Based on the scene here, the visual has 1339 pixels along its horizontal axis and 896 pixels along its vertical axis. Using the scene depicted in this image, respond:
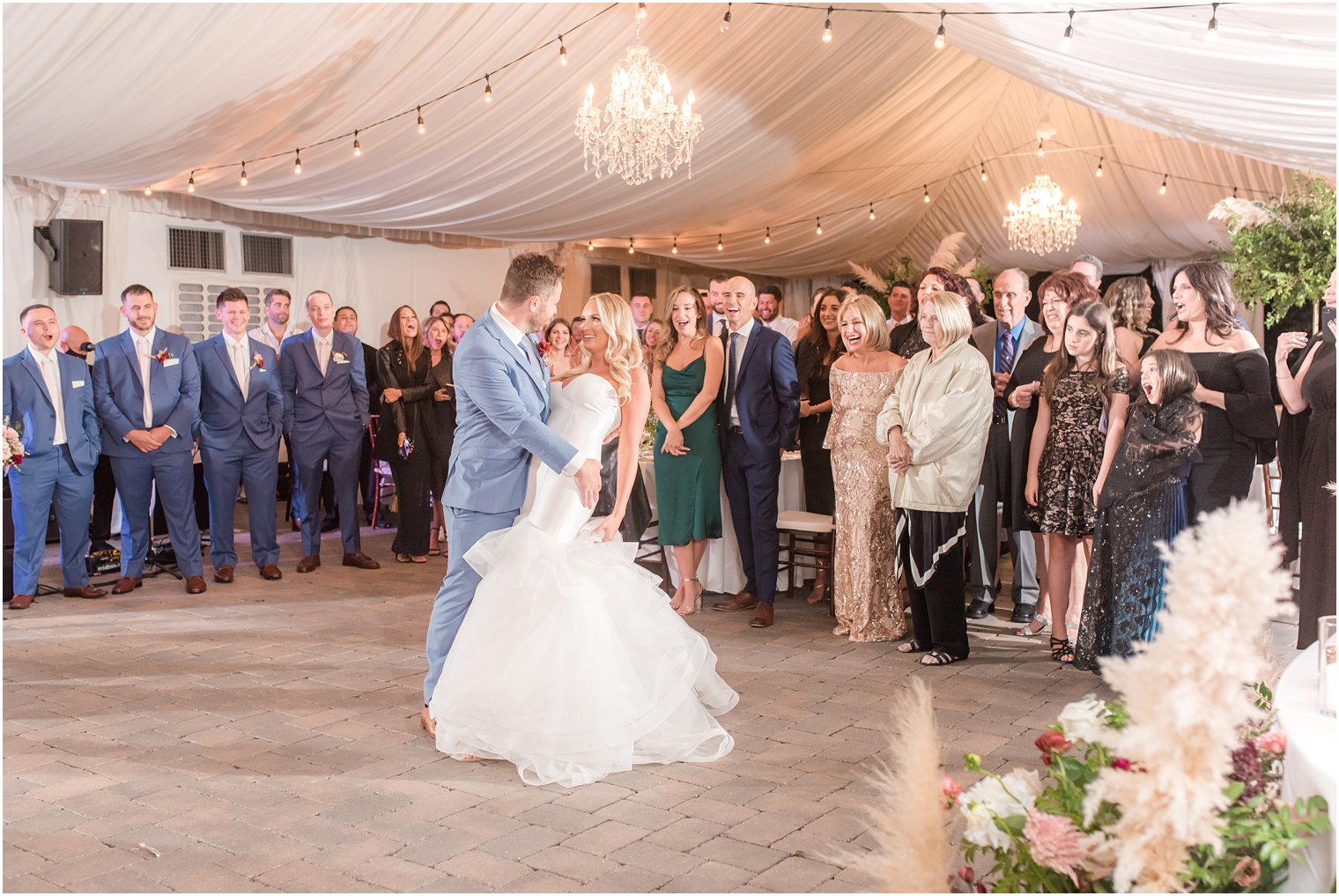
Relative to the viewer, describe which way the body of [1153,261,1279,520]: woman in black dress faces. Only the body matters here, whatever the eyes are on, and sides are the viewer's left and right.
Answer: facing the viewer and to the left of the viewer

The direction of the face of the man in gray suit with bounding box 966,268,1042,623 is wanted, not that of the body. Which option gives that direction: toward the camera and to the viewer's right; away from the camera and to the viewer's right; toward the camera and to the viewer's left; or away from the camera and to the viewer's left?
toward the camera and to the viewer's left

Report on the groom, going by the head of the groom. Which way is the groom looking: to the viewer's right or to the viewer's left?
to the viewer's right

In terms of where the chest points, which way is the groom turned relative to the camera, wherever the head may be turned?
to the viewer's right

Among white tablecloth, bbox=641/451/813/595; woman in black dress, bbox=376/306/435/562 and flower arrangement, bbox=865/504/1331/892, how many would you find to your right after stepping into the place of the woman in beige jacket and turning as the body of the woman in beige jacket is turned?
2

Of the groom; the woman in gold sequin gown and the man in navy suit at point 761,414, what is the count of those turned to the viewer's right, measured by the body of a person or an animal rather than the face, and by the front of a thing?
1

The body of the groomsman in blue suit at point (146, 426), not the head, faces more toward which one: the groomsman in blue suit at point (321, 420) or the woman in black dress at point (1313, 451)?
the woman in black dress

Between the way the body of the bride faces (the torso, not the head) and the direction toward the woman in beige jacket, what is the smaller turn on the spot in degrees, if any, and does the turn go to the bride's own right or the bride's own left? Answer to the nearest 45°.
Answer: approximately 180°

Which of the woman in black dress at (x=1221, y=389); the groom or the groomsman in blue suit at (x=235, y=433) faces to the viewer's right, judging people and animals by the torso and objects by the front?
the groom

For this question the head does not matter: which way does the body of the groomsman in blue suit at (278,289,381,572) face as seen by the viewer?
toward the camera

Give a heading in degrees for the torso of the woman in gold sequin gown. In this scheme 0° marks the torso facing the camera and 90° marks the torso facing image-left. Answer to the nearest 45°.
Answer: approximately 45°

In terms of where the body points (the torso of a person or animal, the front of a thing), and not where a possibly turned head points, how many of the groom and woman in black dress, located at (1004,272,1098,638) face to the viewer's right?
1

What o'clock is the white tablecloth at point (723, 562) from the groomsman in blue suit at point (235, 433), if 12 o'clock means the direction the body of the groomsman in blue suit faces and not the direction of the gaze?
The white tablecloth is roughly at 10 o'clock from the groomsman in blue suit.

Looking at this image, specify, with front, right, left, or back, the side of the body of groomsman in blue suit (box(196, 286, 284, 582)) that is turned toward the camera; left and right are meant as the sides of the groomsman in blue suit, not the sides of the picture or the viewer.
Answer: front

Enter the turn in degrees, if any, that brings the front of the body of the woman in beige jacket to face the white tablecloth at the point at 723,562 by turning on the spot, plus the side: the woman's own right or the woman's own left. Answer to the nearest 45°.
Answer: approximately 90° to the woman's own right

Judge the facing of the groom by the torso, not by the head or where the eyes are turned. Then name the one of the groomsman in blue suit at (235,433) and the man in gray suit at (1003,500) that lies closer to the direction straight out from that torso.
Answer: the man in gray suit

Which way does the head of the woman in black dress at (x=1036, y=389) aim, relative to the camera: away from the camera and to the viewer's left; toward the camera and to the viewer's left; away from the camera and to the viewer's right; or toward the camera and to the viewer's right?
toward the camera and to the viewer's left

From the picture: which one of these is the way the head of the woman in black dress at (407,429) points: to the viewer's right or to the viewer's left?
to the viewer's right
